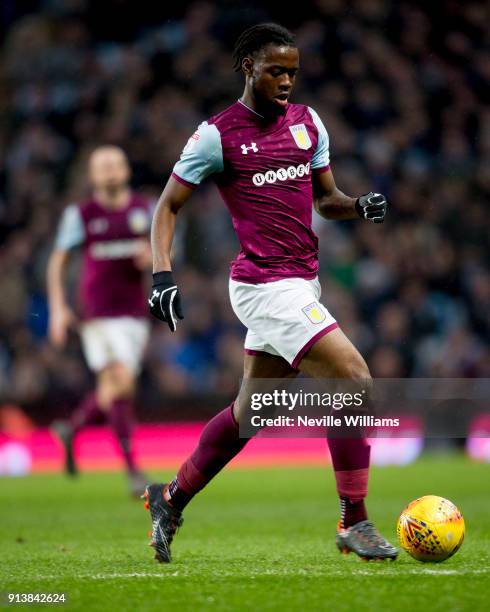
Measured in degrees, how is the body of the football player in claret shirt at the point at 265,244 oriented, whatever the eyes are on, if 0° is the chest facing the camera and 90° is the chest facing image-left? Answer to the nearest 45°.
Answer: approximately 315°

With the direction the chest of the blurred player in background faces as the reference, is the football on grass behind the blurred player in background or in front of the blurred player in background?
in front

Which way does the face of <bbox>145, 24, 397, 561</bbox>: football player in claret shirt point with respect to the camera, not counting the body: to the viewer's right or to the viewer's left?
to the viewer's right

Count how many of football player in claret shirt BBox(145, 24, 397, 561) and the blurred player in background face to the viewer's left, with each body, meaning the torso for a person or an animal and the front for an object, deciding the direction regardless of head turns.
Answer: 0

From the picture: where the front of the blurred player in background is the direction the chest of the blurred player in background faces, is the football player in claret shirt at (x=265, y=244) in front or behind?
in front
